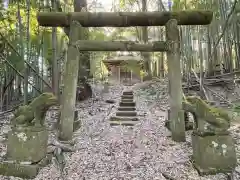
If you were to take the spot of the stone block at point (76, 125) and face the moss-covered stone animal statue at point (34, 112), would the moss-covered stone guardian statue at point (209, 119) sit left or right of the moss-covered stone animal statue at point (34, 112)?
left

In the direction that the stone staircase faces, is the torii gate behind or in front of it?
in front

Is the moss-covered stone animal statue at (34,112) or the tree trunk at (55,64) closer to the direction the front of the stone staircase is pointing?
the moss-covered stone animal statue

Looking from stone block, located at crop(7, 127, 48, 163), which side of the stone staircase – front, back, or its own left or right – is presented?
front

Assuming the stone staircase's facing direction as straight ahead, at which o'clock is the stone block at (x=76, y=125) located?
The stone block is roughly at 1 o'clock from the stone staircase.

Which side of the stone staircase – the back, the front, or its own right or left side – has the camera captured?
front

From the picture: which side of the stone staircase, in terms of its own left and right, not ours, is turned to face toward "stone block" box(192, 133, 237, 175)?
front

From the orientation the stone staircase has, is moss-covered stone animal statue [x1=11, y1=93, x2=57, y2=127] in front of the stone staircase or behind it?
in front

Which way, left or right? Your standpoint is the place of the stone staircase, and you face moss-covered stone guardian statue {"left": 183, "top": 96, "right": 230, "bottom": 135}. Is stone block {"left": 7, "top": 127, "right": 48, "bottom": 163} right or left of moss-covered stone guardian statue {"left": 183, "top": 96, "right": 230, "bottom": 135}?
right

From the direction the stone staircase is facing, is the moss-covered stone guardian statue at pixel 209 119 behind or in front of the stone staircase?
in front
